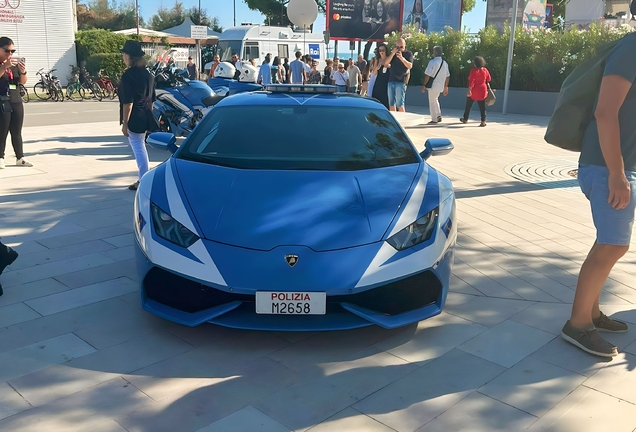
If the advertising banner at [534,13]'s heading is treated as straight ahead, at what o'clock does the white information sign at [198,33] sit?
The white information sign is roughly at 2 o'clock from the advertising banner.

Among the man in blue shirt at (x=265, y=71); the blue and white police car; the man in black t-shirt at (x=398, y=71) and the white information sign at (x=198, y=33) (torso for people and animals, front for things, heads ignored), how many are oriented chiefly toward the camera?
3

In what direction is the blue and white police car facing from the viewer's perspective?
toward the camera

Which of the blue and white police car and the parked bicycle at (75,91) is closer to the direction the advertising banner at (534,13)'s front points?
the blue and white police car

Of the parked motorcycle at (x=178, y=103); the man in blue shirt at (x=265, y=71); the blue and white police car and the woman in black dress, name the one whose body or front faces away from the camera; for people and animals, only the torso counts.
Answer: the man in blue shirt

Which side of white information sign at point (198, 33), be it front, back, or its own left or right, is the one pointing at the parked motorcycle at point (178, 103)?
front

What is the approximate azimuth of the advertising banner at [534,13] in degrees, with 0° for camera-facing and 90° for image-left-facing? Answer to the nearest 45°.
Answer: approximately 0°

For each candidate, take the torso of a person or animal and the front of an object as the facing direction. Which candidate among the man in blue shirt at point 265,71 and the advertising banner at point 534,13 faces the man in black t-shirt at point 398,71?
the advertising banner

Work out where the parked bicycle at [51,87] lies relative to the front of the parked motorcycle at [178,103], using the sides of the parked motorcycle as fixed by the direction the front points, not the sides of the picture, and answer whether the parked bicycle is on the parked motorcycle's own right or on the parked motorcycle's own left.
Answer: on the parked motorcycle's own right

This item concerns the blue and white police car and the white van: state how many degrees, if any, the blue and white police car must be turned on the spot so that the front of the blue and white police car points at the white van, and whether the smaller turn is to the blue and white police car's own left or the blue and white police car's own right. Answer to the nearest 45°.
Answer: approximately 180°

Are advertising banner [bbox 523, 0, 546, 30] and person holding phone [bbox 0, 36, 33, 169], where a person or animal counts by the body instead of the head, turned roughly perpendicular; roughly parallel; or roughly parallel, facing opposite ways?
roughly perpendicular

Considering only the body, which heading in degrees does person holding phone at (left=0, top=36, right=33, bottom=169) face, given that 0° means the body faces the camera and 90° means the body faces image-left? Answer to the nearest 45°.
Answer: approximately 315°

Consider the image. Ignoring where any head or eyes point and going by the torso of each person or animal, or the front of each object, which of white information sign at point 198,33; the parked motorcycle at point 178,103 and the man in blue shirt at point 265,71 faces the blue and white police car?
the white information sign

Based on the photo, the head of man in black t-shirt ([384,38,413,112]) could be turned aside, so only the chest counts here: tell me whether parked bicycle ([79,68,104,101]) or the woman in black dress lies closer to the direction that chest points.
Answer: the woman in black dress

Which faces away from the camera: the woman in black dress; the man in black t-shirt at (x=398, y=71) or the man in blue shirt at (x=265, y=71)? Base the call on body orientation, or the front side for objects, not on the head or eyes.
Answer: the man in blue shirt

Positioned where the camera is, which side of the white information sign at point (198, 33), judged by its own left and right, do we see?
front
